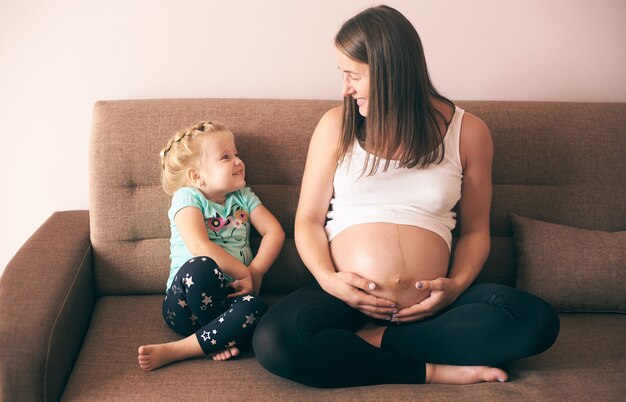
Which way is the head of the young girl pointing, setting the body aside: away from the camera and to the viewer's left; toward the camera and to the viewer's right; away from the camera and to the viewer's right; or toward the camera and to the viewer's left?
toward the camera and to the viewer's right

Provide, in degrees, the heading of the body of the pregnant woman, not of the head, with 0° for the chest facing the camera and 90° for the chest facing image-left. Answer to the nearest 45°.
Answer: approximately 0°

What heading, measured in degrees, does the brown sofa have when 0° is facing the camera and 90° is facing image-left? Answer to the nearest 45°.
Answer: approximately 0°
